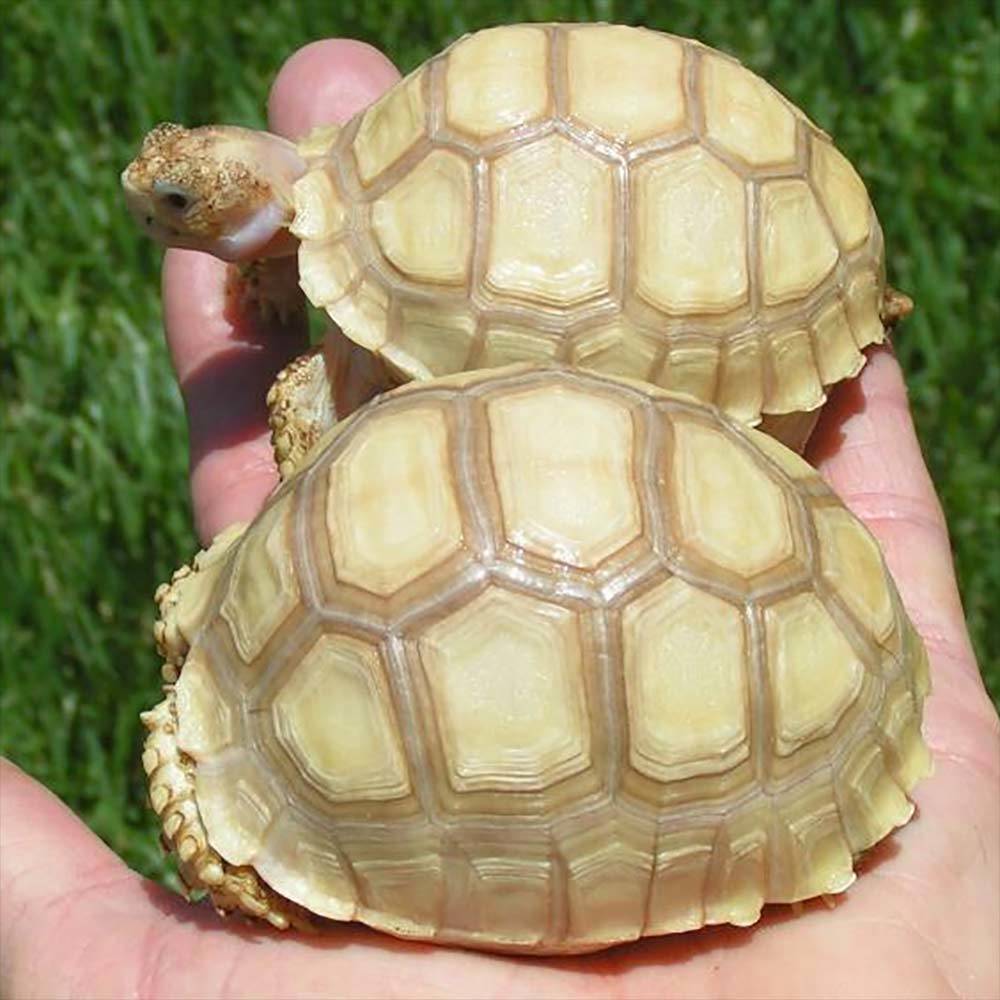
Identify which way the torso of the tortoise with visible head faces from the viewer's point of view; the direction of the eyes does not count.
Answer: to the viewer's left
